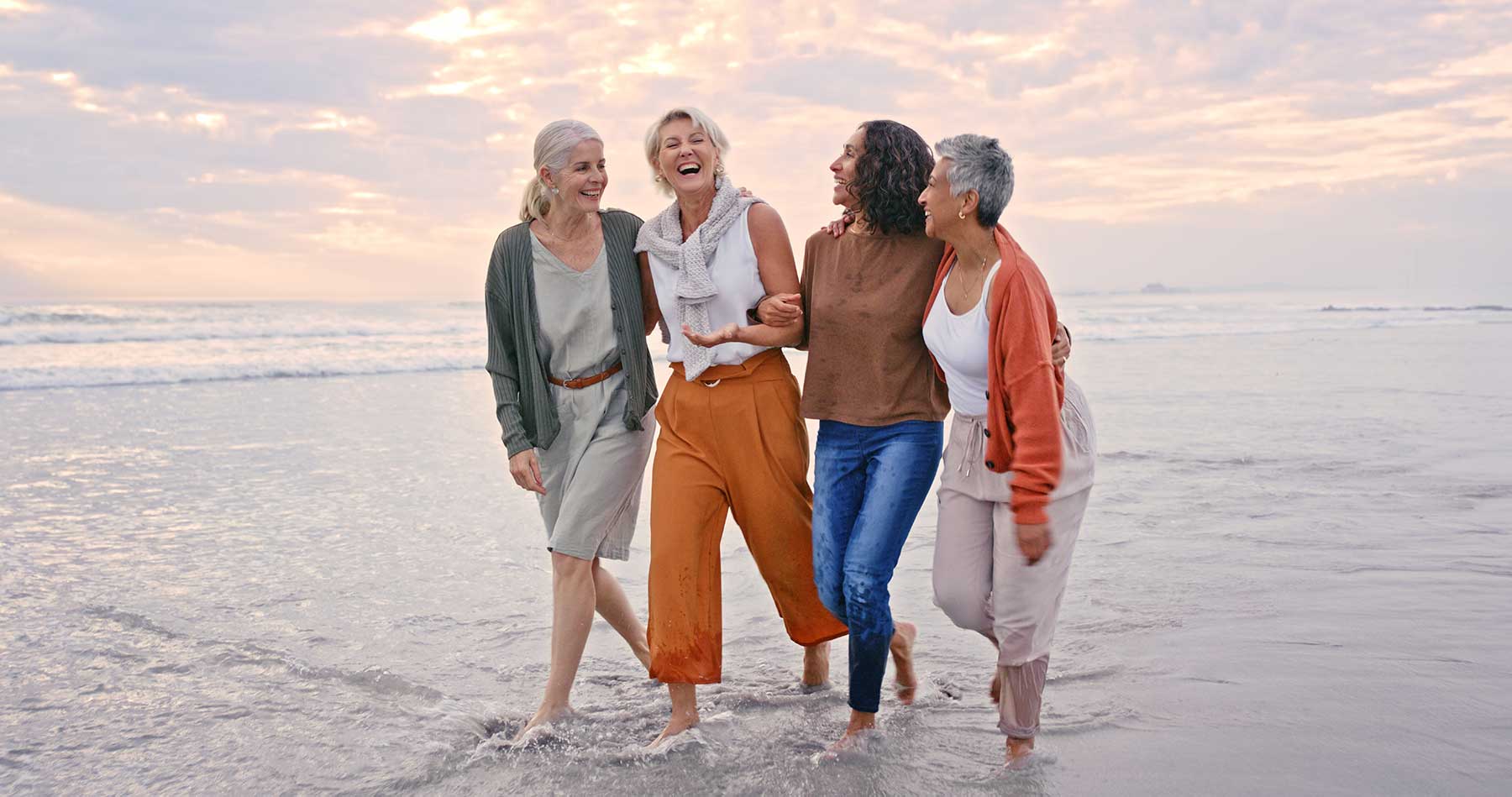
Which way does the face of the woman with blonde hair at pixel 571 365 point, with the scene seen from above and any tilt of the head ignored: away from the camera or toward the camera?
toward the camera

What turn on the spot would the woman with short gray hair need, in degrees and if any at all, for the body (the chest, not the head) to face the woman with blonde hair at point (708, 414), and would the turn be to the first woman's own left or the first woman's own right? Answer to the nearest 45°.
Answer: approximately 45° to the first woman's own right

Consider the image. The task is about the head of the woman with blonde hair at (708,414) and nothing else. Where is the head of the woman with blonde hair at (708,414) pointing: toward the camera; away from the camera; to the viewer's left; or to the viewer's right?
toward the camera

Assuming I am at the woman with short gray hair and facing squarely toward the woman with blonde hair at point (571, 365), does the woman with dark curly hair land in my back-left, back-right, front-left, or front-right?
front-right

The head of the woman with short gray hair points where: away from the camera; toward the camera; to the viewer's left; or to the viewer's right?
to the viewer's left

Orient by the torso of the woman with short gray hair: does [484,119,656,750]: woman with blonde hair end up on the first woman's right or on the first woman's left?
on the first woman's right
